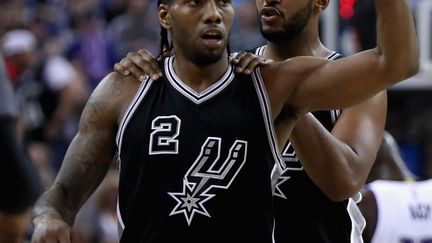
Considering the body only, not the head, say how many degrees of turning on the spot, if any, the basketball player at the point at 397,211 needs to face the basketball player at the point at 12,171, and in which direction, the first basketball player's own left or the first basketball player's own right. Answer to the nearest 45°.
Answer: approximately 135° to the first basketball player's own left

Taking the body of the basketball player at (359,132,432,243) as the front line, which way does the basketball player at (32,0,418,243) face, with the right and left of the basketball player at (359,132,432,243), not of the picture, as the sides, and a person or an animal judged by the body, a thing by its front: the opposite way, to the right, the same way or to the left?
the opposite way

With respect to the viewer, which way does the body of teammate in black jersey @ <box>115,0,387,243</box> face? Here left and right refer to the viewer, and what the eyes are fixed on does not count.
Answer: facing the viewer and to the left of the viewer

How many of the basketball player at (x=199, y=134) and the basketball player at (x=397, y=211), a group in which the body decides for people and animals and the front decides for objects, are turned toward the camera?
1

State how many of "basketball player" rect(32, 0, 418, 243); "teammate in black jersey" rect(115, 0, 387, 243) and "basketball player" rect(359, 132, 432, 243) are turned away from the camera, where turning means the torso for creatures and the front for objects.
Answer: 1

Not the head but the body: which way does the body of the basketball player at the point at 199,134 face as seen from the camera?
toward the camera

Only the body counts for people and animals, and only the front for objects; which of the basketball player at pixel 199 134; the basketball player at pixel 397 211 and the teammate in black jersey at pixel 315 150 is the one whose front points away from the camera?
the basketball player at pixel 397 211

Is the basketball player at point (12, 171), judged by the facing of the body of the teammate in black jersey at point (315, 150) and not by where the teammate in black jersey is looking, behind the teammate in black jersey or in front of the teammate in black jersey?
in front

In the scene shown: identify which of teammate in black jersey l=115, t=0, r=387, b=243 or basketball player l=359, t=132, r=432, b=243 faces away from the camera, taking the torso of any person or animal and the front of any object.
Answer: the basketball player

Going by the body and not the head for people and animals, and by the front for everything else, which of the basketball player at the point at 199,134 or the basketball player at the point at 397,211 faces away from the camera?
the basketball player at the point at 397,211

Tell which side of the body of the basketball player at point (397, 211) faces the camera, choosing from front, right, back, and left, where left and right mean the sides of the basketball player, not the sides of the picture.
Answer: back
